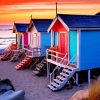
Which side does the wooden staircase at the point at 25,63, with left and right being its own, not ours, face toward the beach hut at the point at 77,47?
left

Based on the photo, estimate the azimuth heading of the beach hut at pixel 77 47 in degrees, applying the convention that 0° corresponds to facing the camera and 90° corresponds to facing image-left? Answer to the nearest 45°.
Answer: approximately 45°

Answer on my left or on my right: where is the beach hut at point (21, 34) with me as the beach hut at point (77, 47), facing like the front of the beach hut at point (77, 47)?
on my right

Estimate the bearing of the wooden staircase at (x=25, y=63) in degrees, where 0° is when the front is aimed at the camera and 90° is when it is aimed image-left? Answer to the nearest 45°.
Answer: approximately 45°
